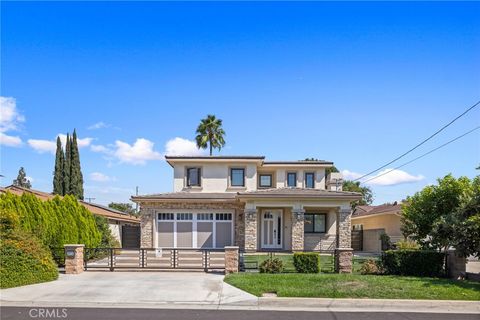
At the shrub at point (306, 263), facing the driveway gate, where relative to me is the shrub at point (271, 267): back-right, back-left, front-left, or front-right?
front-left

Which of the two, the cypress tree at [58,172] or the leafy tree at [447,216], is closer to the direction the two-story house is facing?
the leafy tree

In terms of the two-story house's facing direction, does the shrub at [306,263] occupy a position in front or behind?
in front

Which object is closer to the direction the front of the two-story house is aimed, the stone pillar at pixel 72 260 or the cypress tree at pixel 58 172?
the stone pillar

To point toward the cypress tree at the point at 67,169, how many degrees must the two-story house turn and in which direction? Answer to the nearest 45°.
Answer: approximately 135° to its right

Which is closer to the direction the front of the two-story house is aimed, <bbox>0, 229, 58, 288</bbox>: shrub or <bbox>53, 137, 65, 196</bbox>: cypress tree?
the shrub

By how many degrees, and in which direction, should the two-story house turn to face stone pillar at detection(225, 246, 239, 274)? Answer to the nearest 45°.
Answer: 0° — it already faces it

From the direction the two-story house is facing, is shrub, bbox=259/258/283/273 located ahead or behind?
ahead

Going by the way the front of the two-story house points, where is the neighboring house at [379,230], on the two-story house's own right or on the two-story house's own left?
on the two-story house's own left

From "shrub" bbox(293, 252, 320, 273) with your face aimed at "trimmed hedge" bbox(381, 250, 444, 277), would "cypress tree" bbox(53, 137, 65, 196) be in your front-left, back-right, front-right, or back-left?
back-left

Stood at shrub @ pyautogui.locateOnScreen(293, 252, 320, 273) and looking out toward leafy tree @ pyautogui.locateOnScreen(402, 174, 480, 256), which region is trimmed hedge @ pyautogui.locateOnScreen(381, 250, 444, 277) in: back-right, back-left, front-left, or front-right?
front-right

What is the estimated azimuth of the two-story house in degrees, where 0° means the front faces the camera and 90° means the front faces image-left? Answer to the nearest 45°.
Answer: approximately 0°

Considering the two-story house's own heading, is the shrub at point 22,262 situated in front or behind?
in front
